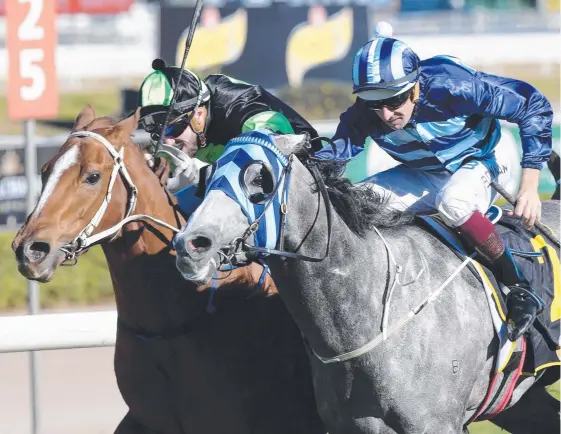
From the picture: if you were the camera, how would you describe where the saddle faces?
facing the viewer and to the left of the viewer

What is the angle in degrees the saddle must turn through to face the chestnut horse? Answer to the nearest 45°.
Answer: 0° — it already faces it

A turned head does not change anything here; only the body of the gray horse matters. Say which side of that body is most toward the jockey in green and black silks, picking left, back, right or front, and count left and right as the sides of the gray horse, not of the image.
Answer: right

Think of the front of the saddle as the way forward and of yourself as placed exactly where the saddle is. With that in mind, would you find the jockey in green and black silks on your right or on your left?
on your right

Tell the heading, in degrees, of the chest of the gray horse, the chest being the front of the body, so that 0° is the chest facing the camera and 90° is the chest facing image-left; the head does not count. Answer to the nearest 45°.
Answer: approximately 45°
